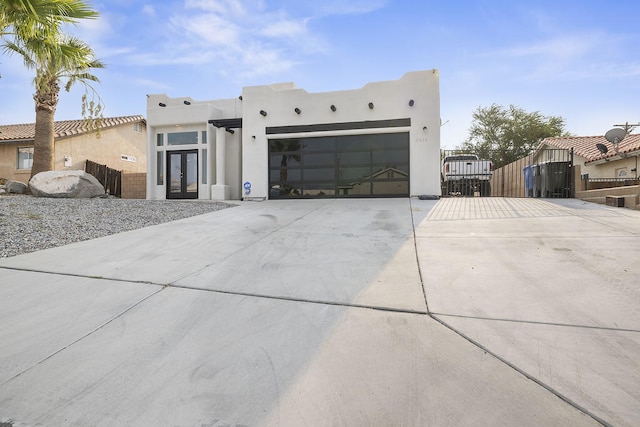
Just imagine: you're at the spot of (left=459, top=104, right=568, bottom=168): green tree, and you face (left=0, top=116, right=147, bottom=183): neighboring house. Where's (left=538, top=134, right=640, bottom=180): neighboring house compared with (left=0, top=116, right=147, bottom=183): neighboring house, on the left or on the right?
left

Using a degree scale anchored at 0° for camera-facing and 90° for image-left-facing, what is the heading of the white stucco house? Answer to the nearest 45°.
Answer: approximately 0°

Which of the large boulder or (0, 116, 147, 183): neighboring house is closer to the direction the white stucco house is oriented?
the large boulder

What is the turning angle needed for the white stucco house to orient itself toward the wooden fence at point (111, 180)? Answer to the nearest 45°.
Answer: approximately 135° to its right

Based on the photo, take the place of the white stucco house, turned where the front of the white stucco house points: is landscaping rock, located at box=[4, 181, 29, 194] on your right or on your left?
on your right

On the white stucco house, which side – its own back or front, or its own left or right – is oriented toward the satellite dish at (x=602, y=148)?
left
